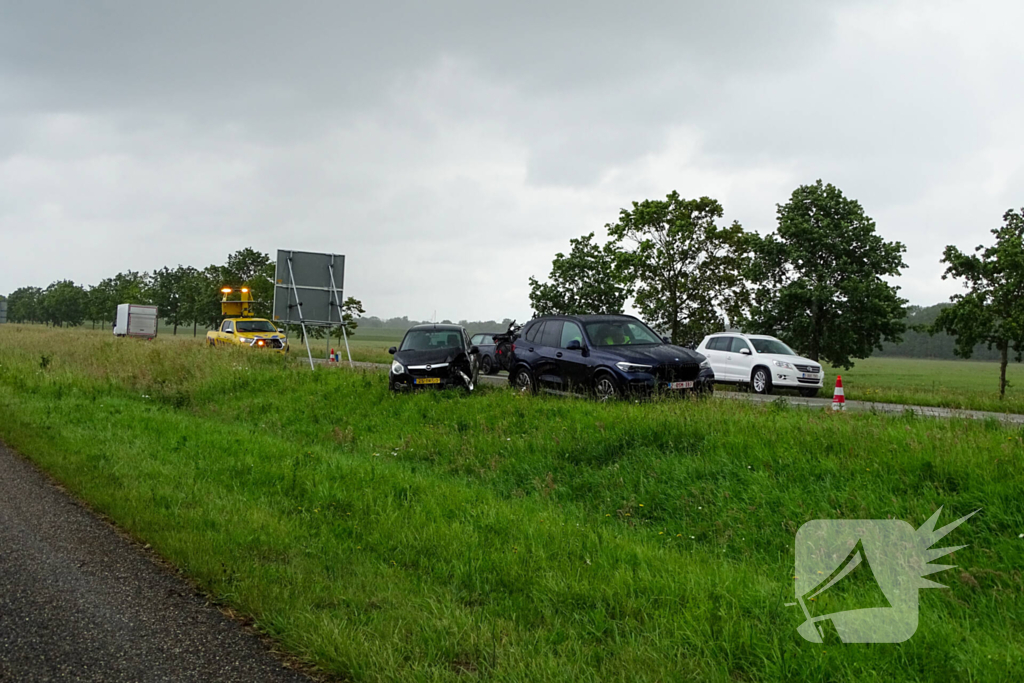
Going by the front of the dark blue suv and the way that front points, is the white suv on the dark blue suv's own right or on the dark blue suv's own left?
on the dark blue suv's own left

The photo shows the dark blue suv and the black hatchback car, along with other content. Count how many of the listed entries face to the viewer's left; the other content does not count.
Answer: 0

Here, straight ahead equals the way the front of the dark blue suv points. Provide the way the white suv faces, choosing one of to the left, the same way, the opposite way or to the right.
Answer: the same way

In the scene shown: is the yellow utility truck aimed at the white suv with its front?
yes

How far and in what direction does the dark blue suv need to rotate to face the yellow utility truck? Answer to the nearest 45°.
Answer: approximately 180°

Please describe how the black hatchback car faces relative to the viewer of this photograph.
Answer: facing the viewer

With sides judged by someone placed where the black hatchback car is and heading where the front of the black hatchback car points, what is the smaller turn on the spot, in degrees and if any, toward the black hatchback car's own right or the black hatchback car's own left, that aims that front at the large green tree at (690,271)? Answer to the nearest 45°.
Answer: approximately 135° to the black hatchback car's own left

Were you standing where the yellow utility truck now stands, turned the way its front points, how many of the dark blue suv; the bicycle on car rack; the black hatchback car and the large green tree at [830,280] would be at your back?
0

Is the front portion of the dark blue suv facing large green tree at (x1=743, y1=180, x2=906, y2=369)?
no

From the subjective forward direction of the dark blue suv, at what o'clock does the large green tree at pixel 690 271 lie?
The large green tree is roughly at 8 o'clock from the dark blue suv.

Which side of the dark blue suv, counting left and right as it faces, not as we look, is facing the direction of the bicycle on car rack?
back

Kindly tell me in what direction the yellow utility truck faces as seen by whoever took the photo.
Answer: facing the viewer and to the right of the viewer

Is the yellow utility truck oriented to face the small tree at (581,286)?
no

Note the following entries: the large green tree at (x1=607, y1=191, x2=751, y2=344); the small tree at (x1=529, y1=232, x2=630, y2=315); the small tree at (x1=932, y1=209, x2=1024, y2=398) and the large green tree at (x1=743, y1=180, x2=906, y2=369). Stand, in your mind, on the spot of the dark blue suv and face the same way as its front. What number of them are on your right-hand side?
0

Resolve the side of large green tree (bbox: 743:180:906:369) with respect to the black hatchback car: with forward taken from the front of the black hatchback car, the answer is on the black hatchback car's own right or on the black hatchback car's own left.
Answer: on the black hatchback car's own left

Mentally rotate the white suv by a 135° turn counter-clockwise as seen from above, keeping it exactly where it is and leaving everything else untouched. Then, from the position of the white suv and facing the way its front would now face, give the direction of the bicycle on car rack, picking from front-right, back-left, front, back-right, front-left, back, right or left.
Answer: left
